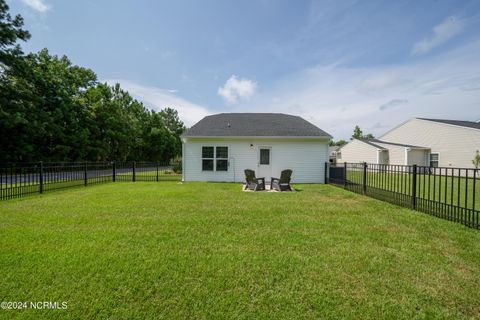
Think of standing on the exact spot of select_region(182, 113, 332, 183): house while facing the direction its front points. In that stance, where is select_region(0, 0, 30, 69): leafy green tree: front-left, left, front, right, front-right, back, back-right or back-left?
left

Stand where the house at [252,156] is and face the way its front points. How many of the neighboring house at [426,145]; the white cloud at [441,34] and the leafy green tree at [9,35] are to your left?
1

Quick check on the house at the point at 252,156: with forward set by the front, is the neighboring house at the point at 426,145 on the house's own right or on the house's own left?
on the house's own right

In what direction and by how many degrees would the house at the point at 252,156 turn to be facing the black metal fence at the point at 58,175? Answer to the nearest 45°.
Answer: approximately 90° to its left

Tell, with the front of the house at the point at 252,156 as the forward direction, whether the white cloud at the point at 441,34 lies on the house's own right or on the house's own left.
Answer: on the house's own right

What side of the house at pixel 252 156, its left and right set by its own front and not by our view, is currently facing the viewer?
back

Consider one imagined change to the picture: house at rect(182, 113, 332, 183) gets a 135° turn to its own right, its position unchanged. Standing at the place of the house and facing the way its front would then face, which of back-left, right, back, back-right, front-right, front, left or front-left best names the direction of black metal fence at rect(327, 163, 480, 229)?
front

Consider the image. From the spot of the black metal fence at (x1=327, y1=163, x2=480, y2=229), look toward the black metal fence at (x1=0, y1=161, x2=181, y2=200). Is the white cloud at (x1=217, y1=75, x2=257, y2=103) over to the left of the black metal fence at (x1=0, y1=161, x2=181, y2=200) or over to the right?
right
